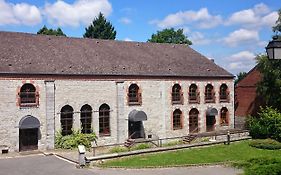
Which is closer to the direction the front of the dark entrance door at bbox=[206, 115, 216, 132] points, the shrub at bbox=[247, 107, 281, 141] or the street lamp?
the street lamp

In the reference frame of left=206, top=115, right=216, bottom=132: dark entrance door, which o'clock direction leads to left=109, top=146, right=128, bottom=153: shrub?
The shrub is roughly at 3 o'clock from the dark entrance door.

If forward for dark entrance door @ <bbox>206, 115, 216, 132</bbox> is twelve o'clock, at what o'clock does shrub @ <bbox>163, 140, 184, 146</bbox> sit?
The shrub is roughly at 1 o'clock from the dark entrance door.

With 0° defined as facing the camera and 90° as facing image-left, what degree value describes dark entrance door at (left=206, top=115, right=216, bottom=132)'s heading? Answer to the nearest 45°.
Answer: approximately 0°

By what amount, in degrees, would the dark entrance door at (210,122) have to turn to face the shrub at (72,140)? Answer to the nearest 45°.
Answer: approximately 45° to its right

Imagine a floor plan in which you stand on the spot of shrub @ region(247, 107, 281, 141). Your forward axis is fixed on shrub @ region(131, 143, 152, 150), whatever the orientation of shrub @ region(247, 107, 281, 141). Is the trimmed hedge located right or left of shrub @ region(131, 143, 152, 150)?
left

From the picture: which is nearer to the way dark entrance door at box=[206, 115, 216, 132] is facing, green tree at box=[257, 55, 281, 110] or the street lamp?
the street lamp

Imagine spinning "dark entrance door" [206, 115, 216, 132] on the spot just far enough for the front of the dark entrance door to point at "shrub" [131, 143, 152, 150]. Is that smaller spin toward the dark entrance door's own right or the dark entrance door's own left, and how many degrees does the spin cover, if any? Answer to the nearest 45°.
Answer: approximately 45° to the dark entrance door's own right

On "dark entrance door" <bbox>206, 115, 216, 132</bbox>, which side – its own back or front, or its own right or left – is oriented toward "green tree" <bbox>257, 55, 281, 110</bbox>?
left

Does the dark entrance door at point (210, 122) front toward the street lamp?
yes
